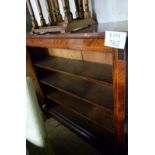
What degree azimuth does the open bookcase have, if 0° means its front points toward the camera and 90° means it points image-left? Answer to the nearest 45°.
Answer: approximately 45°
